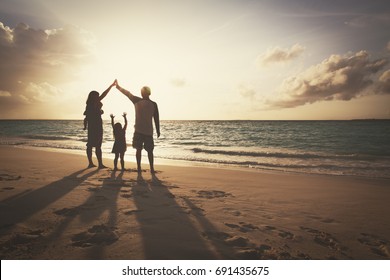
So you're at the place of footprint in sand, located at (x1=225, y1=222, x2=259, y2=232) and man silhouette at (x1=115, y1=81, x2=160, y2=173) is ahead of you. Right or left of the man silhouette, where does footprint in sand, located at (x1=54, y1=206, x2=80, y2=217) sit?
left

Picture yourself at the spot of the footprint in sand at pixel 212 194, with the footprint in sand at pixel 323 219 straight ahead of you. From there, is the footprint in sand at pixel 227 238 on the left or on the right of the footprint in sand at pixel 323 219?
right

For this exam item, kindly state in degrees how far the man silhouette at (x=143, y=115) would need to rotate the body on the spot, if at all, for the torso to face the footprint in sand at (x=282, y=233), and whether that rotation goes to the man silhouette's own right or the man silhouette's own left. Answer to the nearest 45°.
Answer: approximately 180°

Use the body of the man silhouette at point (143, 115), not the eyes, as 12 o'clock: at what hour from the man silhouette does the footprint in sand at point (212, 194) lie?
The footprint in sand is roughly at 5 o'clock from the man silhouette.

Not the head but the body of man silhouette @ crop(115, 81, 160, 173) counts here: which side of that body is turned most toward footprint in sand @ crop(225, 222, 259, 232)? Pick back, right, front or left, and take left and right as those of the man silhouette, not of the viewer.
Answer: back

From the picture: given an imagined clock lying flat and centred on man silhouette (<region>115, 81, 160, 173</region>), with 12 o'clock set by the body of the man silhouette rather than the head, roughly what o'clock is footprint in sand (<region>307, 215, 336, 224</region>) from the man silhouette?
The footprint in sand is roughly at 5 o'clock from the man silhouette.

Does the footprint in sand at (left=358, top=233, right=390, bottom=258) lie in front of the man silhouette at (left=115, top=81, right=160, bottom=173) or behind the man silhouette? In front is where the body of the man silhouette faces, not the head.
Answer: behind

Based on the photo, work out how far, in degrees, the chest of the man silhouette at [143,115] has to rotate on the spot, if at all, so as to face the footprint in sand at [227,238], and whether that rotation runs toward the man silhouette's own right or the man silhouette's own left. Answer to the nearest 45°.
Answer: approximately 180°

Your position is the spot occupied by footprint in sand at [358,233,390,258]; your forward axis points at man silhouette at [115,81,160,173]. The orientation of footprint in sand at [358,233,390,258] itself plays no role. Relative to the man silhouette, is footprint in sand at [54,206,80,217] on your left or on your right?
left

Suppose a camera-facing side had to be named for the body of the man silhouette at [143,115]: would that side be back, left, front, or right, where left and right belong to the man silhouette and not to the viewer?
back

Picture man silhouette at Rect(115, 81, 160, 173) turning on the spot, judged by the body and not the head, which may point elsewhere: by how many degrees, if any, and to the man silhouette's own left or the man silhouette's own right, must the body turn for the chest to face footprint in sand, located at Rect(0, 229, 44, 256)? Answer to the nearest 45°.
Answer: approximately 180°
